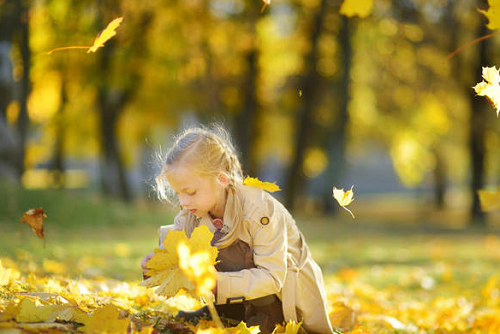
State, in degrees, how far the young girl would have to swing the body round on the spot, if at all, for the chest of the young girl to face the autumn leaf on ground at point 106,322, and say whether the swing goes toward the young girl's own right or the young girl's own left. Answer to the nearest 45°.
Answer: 0° — they already face it

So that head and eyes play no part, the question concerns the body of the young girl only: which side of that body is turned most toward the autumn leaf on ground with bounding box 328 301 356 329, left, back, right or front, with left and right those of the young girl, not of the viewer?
back

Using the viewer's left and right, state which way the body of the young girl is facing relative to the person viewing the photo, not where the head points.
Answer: facing the viewer and to the left of the viewer

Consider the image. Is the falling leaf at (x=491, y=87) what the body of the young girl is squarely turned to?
no

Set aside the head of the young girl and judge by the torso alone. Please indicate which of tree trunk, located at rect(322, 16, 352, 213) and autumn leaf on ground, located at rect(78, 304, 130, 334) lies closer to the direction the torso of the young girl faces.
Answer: the autumn leaf on ground

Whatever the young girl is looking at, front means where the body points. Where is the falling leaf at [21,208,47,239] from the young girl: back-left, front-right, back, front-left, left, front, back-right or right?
front-right

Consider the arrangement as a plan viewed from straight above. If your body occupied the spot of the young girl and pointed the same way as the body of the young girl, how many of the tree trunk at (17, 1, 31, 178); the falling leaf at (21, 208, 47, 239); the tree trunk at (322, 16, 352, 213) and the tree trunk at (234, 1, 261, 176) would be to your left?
0

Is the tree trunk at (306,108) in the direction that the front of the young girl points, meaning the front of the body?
no

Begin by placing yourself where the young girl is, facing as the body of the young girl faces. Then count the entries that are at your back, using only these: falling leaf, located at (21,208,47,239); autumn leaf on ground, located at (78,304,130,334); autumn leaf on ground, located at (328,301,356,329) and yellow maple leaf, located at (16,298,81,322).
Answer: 1

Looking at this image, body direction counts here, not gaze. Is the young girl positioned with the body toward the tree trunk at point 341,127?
no

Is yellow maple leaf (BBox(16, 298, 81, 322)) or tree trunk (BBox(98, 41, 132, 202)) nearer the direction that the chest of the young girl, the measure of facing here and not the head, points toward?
the yellow maple leaf

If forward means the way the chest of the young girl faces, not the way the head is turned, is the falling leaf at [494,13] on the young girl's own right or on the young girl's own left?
on the young girl's own left

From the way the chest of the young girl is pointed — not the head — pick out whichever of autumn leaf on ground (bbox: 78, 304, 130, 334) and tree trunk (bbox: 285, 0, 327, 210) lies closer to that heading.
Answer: the autumn leaf on ground
